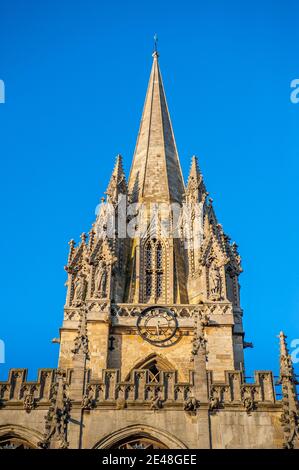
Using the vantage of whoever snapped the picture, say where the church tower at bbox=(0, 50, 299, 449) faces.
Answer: facing the viewer
